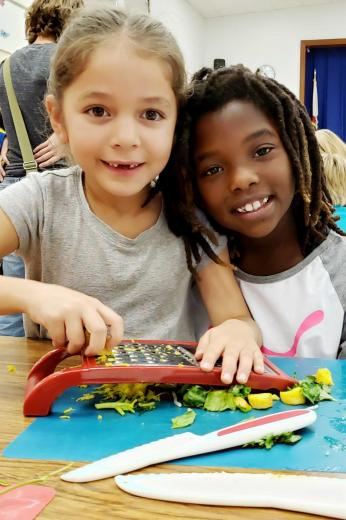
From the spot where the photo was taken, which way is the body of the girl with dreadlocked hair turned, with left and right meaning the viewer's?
facing the viewer

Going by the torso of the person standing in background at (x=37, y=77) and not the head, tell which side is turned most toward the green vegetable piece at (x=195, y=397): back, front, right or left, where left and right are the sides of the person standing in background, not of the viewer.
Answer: back

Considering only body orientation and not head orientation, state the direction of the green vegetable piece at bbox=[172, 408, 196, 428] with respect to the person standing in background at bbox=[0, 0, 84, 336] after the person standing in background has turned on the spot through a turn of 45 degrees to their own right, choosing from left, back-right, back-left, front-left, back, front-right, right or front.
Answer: back-right

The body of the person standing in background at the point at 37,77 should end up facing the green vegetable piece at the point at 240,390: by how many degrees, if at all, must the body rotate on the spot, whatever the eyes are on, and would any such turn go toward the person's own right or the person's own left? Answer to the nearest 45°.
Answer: approximately 180°

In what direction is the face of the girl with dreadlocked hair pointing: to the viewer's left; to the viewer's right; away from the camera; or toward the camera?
toward the camera

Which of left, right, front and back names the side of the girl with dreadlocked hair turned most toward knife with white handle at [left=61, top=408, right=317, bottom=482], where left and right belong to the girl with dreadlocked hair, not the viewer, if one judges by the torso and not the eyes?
front

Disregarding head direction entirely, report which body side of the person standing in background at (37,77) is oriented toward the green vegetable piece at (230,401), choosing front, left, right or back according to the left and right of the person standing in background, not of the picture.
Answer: back

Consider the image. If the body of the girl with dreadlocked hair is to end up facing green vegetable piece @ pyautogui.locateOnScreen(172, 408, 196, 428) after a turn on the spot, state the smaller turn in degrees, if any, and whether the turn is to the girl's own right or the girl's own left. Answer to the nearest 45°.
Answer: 0° — they already face it

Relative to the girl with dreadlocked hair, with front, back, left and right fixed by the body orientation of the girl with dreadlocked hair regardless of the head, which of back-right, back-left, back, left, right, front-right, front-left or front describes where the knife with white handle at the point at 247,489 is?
front

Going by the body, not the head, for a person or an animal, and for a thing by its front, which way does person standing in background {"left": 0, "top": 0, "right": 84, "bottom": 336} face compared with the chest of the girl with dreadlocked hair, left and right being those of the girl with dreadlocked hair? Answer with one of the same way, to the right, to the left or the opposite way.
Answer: the opposite way

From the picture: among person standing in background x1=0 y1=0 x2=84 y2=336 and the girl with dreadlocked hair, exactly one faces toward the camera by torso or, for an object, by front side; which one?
the girl with dreadlocked hair

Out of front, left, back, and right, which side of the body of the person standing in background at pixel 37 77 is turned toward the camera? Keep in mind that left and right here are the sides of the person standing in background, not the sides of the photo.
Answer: back
